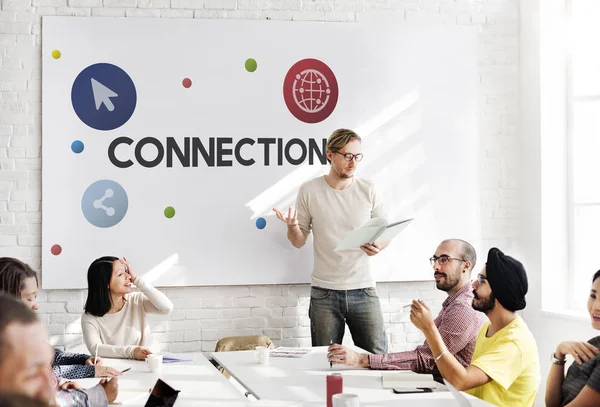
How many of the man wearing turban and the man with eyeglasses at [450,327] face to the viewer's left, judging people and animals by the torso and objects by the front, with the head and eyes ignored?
2

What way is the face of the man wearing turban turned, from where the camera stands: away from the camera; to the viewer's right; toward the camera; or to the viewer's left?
to the viewer's left

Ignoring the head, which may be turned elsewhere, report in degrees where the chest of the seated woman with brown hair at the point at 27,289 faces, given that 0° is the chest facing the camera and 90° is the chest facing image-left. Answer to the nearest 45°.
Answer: approximately 270°

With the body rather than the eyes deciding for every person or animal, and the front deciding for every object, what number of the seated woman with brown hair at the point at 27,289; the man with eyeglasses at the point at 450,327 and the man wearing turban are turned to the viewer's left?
2
